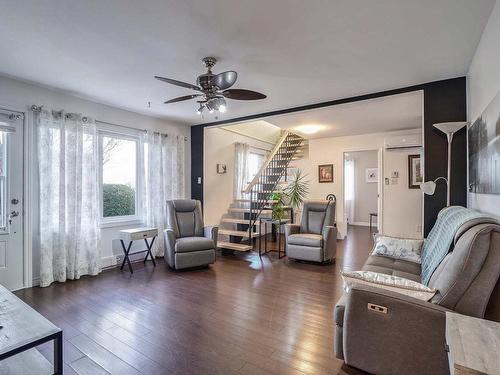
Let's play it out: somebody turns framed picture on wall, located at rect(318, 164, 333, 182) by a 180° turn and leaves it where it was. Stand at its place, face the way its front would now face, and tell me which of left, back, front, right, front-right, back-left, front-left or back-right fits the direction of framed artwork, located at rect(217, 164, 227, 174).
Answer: back-left

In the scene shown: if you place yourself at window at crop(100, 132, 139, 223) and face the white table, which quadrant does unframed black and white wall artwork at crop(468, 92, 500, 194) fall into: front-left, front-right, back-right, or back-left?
front-left

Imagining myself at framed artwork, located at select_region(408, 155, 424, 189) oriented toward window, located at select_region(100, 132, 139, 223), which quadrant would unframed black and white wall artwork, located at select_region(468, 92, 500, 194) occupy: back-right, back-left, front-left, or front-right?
front-left

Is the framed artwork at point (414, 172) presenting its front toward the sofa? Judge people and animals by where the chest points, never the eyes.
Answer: yes

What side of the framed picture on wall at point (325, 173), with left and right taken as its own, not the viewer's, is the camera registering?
front

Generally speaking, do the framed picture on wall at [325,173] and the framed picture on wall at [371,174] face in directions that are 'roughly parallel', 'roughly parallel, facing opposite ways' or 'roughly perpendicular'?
roughly parallel

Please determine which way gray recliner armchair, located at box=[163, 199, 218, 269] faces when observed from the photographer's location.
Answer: facing the viewer and to the right of the viewer

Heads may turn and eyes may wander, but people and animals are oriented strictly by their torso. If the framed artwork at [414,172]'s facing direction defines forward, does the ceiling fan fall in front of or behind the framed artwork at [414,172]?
in front

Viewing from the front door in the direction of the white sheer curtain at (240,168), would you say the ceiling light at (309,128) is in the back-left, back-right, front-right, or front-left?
front-right

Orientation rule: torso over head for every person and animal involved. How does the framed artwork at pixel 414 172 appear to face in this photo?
toward the camera

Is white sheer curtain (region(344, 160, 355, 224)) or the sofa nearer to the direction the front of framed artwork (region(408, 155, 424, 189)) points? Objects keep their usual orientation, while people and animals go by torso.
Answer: the sofa

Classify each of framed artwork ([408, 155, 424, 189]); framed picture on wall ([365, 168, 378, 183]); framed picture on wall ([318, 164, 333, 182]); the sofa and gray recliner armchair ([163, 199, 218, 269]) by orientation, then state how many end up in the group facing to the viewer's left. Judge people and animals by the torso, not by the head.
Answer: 1

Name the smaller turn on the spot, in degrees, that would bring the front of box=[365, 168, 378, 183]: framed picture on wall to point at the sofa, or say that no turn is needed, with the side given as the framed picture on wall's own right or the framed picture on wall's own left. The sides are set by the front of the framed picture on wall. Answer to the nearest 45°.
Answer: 0° — it already faces it

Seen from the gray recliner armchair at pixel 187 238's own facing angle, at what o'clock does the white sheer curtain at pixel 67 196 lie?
The white sheer curtain is roughly at 4 o'clock from the gray recliner armchair.

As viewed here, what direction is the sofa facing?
to the viewer's left

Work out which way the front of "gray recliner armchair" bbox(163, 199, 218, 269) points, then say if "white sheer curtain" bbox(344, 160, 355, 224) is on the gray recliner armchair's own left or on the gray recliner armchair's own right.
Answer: on the gray recliner armchair's own left
